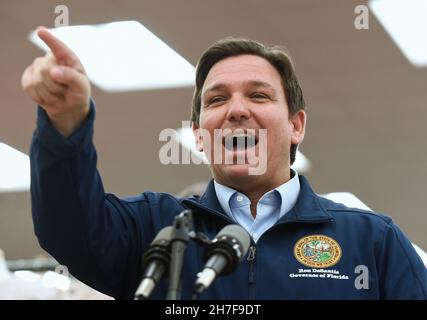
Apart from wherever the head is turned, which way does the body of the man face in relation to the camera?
toward the camera

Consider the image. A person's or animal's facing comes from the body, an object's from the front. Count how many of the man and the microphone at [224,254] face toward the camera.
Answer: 1

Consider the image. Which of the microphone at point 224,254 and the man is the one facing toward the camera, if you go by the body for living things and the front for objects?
the man

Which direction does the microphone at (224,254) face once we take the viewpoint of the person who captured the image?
facing away from the viewer and to the right of the viewer
